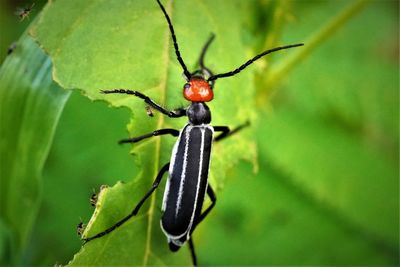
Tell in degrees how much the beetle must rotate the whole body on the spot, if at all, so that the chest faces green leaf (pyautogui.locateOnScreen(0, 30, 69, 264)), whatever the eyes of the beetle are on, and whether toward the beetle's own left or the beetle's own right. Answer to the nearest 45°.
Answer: approximately 45° to the beetle's own left

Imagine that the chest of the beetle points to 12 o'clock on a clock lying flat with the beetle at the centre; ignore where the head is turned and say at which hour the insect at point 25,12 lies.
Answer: The insect is roughly at 11 o'clock from the beetle.

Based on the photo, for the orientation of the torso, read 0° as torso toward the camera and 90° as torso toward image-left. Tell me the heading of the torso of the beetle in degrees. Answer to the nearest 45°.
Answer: approximately 180°
